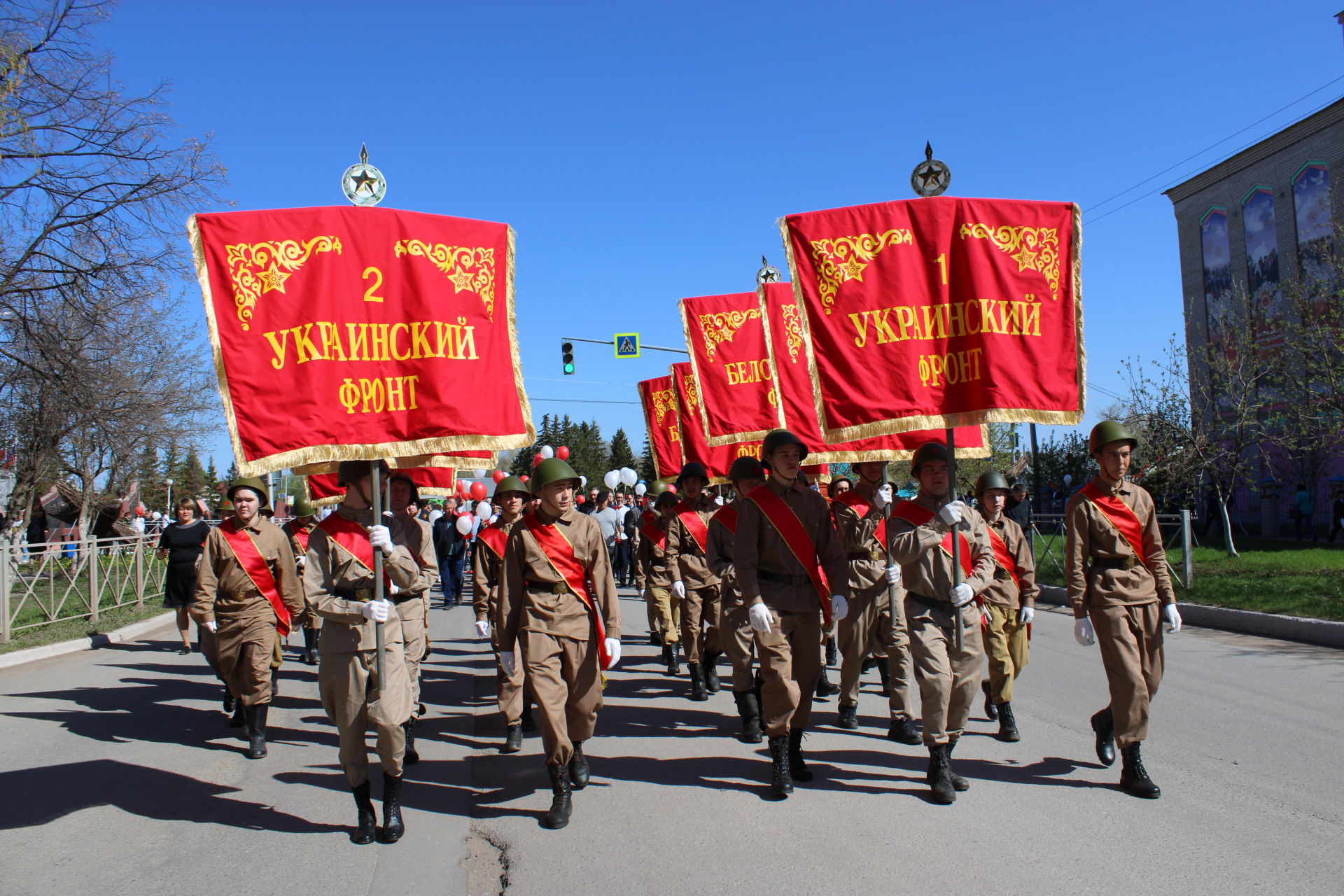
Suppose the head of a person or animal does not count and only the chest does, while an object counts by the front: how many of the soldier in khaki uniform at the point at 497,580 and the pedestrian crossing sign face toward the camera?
2

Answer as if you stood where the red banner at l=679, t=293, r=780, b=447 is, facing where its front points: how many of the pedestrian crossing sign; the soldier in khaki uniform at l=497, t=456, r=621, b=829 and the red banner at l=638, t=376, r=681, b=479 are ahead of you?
1

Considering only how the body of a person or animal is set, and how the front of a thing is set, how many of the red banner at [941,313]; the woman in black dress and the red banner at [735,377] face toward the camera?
3

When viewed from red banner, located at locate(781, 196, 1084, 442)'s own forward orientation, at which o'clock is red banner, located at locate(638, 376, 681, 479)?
red banner, located at locate(638, 376, 681, 479) is roughly at 5 o'clock from red banner, located at locate(781, 196, 1084, 442).

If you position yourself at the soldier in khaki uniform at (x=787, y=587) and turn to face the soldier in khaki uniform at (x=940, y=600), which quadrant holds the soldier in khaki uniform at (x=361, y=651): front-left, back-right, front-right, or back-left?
back-right

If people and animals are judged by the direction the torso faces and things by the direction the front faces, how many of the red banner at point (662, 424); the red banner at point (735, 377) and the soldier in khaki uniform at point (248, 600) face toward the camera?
3

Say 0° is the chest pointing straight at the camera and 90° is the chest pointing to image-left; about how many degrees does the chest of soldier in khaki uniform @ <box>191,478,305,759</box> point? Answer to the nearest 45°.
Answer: approximately 0°

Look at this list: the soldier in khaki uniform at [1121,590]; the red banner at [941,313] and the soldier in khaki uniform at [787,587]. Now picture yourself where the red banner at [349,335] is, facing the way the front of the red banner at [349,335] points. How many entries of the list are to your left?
3

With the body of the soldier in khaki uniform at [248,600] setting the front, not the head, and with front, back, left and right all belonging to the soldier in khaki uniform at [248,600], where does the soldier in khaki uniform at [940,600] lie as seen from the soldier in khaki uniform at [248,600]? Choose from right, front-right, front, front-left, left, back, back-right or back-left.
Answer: front-left

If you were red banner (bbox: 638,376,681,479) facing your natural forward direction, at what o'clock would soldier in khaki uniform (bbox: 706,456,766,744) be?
The soldier in khaki uniform is roughly at 12 o'clock from the red banner.

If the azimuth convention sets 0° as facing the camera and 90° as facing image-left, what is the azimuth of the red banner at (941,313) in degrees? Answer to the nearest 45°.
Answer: approximately 0°
